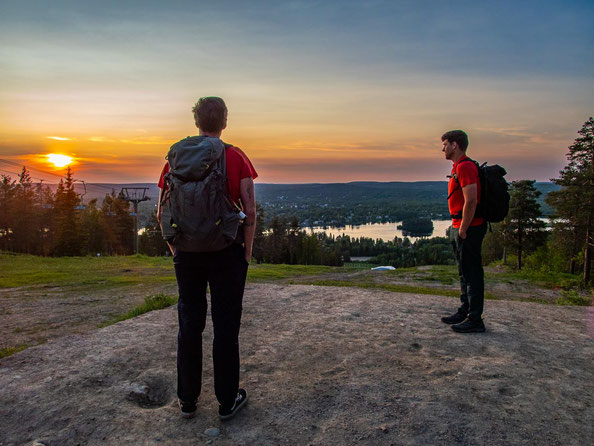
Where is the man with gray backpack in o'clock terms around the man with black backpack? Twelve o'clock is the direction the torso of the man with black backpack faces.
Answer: The man with gray backpack is roughly at 10 o'clock from the man with black backpack.

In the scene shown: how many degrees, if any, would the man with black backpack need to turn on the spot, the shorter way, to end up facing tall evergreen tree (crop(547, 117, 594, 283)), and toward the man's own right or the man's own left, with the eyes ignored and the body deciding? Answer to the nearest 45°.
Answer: approximately 90° to the man's own right

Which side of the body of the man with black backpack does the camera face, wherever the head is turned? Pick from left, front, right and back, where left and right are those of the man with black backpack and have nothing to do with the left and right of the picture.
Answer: left

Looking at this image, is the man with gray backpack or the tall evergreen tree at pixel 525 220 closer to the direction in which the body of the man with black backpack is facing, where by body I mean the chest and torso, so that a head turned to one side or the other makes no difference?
the man with gray backpack

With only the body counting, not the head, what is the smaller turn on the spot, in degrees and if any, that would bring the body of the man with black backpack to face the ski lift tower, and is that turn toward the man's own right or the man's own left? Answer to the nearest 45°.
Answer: approximately 45° to the man's own right

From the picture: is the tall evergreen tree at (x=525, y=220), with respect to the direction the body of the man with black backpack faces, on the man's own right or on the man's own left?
on the man's own right

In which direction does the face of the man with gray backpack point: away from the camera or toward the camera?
away from the camera

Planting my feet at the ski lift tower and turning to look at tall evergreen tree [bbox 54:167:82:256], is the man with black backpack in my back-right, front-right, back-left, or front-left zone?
back-left
